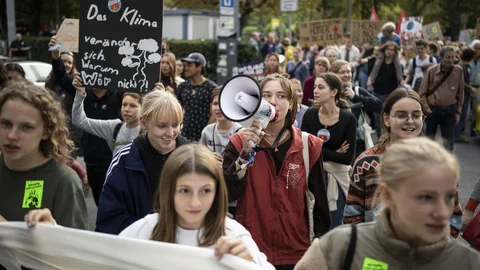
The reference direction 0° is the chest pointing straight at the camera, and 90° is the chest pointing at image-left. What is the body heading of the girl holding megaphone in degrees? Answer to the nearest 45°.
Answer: approximately 0°

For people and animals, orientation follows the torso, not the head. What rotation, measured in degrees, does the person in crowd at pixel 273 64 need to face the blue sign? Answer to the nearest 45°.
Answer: approximately 180°

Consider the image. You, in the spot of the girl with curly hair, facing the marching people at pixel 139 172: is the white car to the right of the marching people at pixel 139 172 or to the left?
left

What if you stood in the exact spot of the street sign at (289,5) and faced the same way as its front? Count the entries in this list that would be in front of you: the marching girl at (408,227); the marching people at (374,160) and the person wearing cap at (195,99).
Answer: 3

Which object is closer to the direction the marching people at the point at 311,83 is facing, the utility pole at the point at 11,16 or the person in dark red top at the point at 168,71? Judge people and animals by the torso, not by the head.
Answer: the person in dark red top

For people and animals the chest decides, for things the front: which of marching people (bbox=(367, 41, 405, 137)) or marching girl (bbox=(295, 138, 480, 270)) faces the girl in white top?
marching people (bbox=(367, 41, 405, 137))
